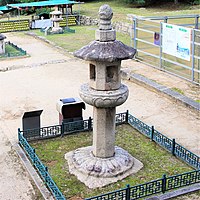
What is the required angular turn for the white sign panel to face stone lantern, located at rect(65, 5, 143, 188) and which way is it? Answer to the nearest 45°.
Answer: approximately 45° to its left

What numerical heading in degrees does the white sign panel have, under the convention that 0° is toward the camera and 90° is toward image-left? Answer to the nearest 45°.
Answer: approximately 45°

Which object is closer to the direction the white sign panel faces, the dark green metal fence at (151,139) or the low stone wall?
the dark green metal fence

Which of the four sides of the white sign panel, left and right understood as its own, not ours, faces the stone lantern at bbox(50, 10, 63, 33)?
right

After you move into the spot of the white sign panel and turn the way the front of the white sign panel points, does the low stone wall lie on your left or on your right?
on your right

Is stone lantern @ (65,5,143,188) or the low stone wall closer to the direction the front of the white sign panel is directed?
the stone lantern
